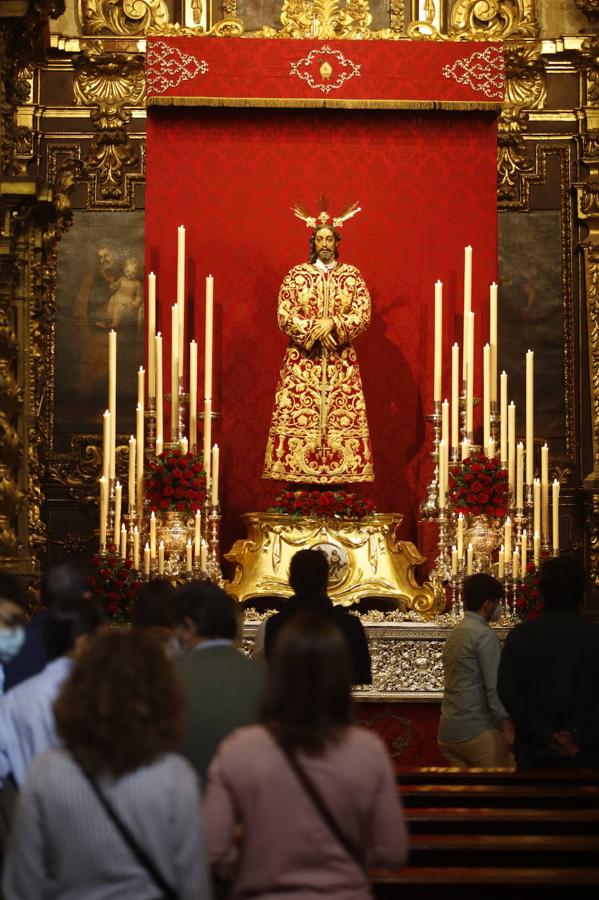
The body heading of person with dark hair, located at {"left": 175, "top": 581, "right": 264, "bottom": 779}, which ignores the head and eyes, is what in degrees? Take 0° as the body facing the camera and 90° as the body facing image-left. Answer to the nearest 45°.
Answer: approximately 135°

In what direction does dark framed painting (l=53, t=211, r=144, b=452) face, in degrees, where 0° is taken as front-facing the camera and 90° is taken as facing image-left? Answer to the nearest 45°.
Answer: approximately 0°

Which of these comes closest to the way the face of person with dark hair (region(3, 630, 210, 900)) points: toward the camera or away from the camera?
away from the camera

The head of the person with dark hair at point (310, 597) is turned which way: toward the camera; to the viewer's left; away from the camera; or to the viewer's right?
away from the camera

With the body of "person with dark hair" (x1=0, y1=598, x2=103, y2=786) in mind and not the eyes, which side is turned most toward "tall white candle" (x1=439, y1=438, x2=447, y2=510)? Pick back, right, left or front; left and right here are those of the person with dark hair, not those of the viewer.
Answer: front

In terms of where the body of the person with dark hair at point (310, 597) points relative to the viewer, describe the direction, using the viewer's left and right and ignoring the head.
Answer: facing away from the viewer

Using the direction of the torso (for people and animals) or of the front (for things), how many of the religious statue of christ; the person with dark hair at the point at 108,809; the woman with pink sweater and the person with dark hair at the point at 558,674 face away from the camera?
3

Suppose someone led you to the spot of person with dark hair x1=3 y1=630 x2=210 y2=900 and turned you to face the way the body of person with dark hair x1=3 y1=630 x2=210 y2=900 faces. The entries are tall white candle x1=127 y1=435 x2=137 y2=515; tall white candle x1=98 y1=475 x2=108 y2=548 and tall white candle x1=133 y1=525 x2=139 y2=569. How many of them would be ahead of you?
3

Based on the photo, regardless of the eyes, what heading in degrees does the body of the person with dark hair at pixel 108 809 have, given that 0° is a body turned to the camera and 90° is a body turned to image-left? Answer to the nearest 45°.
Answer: approximately 180°

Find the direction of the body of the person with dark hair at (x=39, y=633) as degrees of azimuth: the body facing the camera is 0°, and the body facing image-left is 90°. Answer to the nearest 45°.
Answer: approximately 225°

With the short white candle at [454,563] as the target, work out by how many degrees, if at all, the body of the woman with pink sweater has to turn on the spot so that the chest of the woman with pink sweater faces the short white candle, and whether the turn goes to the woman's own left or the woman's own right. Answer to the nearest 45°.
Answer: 0° — they already face it

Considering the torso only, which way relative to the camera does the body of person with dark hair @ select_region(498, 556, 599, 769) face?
away from the camera
